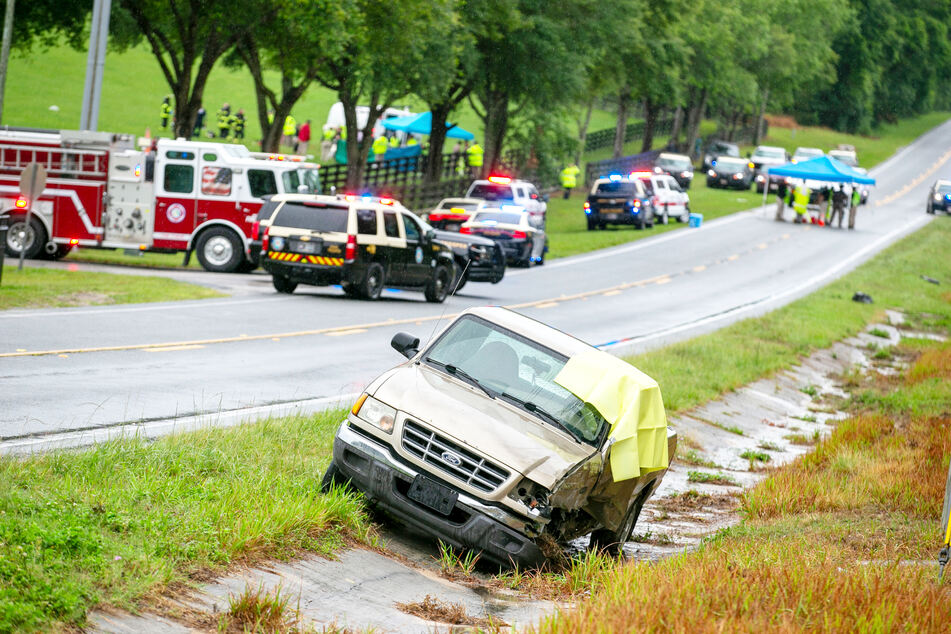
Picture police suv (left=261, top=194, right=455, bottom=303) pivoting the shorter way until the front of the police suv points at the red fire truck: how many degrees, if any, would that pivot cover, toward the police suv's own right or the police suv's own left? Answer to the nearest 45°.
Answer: approximately 90° to the police suv's own left

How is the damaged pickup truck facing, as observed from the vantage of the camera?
facing the viewer and to the left of the viewer

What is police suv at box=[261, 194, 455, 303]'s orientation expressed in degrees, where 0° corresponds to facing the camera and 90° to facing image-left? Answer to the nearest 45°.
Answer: approximately 225°

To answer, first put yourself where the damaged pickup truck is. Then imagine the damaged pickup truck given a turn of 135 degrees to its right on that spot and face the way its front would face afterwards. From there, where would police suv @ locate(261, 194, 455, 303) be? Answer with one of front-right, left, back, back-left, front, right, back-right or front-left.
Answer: front

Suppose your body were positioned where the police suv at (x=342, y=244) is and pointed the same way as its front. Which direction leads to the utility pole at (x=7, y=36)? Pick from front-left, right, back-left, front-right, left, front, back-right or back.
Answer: left

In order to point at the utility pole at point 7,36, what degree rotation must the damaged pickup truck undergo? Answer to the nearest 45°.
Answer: approximately 90° to its right

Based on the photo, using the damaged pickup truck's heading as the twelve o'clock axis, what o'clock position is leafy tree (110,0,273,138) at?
The leafy tree is roughly at 4 o'clock from the damaged pickup truck.

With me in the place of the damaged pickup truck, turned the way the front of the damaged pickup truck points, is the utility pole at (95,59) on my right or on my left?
on my right
